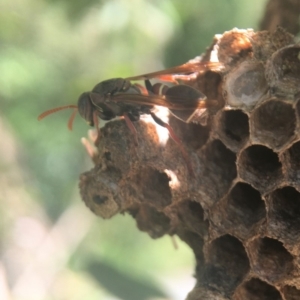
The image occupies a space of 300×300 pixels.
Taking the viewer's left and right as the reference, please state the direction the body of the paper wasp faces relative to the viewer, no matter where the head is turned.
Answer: facing to the left of the viewer
